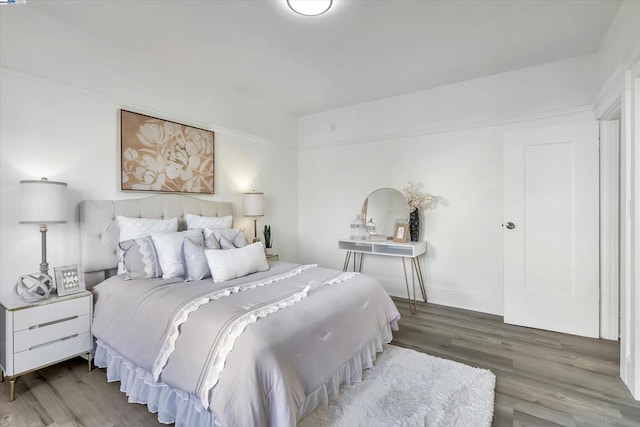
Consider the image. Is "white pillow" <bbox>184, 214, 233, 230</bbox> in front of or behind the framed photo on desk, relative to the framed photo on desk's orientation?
in front

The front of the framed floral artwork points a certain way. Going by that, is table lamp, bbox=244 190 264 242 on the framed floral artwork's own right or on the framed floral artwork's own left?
on the framed floral artwork's own left

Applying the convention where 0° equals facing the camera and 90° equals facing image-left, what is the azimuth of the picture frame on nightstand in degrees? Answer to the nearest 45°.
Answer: approximately 315°

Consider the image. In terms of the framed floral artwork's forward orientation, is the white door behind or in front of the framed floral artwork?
in front

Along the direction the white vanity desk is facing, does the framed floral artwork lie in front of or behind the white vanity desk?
in front

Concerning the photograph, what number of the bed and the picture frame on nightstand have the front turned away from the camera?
0

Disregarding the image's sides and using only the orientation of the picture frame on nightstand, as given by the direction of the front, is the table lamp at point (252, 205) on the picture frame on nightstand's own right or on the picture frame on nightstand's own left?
on the picture frame on nightstand's own left

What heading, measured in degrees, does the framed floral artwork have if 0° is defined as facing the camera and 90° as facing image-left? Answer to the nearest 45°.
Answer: approximately 315°
